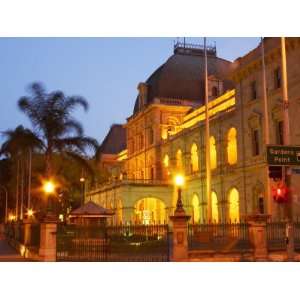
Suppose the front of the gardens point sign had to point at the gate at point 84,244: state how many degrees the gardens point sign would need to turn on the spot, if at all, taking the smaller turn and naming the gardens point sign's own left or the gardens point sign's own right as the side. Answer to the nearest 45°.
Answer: approximately 135° to the gardens point sign's own right

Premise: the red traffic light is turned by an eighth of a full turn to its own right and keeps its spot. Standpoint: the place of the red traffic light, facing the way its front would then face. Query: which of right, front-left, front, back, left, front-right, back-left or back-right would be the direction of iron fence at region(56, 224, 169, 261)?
right

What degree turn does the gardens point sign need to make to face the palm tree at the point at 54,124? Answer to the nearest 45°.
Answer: approximately 135° to its right

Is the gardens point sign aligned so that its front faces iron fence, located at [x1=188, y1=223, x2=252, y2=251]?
no

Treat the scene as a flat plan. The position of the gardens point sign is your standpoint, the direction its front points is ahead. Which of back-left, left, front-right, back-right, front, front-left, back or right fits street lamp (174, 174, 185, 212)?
back-right

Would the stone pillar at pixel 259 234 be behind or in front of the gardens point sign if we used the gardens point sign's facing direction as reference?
behind

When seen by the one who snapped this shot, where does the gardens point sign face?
facing the viewer

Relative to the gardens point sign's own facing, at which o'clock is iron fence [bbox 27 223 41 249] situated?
The iron fence is roughly at 4 o'clock from the gardens point sign.

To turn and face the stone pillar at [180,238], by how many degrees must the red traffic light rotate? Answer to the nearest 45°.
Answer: approximately 135° to its right

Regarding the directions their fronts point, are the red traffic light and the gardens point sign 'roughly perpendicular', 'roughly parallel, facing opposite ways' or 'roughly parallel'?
roughly parallel

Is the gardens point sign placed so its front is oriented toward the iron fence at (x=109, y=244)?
no

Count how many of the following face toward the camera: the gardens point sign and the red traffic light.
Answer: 2

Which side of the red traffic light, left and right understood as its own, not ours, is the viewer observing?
front

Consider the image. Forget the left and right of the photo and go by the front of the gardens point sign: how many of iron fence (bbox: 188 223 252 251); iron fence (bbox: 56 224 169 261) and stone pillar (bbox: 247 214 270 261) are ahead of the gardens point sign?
0

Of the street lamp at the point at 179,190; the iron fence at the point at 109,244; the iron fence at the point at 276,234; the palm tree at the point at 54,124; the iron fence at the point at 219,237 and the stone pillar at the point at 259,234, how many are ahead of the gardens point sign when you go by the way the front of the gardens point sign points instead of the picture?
0
